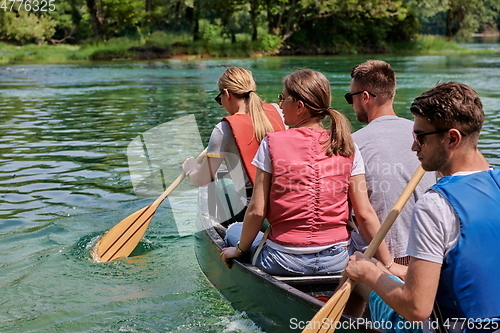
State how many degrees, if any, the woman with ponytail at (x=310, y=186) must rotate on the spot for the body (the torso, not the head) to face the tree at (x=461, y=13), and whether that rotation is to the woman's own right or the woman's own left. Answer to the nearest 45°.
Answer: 0° — they already face it

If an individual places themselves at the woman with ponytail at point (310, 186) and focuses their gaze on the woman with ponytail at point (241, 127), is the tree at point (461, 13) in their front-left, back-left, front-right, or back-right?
front-right

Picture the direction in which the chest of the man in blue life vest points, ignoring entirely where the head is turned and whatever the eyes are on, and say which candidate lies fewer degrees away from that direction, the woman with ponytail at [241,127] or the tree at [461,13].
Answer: the woman with ponytail

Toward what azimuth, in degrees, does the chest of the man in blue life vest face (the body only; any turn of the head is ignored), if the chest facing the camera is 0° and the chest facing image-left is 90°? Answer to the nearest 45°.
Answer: approximately 135°

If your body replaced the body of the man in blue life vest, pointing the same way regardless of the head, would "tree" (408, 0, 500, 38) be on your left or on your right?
on your right

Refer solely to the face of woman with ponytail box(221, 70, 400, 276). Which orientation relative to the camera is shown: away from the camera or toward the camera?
away from the camera

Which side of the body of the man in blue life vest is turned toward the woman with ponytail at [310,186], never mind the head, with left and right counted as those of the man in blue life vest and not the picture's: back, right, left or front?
front

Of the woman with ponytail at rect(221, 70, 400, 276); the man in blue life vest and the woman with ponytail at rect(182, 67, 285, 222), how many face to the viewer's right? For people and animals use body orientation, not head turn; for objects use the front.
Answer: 0

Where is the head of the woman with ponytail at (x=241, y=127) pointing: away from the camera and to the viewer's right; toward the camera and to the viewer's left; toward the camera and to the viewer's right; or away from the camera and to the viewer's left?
away from the camera and to the viewer's left

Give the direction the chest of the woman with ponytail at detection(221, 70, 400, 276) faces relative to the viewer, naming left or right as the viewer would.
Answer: facing away from the viewer

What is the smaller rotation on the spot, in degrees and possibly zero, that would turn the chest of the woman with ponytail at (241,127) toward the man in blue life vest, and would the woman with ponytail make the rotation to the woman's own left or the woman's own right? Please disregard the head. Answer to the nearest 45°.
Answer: approximately 135° to the woman's own left

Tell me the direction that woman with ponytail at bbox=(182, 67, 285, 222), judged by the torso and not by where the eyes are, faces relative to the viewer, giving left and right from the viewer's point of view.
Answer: facing away from the viewer and to the left of the viewer

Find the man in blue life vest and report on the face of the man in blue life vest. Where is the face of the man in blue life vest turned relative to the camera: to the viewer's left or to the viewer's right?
to the viewer's left

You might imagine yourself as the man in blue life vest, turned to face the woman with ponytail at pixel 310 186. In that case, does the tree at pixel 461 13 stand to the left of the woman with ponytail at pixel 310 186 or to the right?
right

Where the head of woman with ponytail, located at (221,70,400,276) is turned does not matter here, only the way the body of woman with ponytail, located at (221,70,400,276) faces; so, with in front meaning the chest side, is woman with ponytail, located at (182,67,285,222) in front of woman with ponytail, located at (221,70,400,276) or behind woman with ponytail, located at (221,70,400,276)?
in front

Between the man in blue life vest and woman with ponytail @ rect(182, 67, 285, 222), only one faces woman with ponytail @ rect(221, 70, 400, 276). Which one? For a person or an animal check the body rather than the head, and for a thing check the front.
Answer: the man in blue life vest
